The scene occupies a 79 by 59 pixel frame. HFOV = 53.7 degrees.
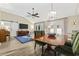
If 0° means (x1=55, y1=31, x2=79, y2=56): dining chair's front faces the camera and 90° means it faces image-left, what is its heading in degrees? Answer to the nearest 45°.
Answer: approximately 90°
